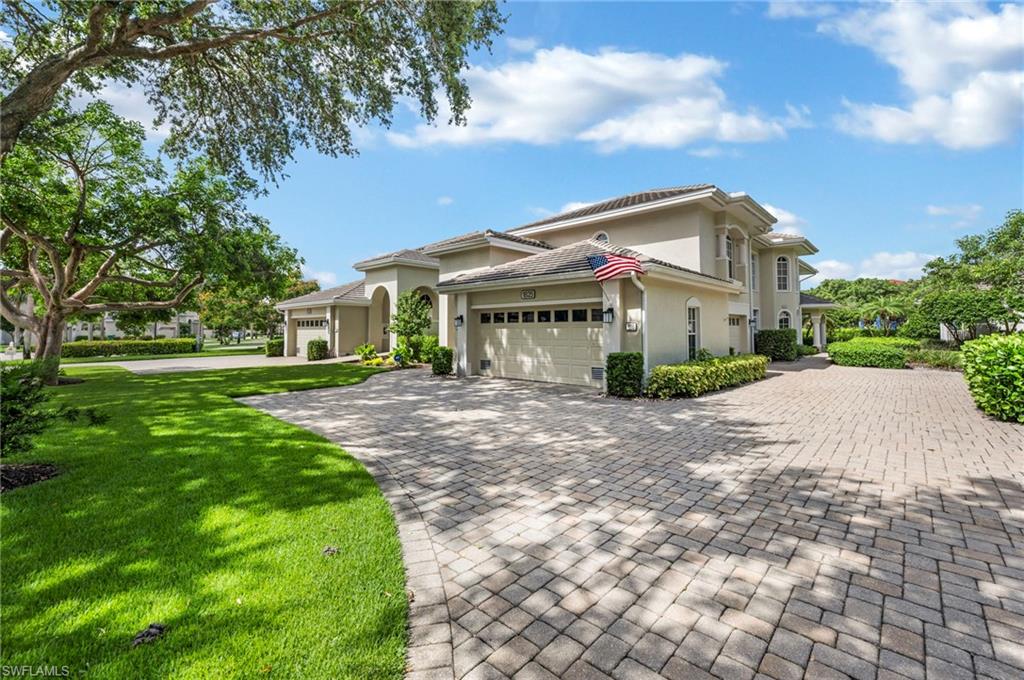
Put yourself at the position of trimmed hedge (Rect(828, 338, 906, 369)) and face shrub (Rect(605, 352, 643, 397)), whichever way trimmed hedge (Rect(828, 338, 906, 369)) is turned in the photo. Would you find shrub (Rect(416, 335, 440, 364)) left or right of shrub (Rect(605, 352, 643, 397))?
right

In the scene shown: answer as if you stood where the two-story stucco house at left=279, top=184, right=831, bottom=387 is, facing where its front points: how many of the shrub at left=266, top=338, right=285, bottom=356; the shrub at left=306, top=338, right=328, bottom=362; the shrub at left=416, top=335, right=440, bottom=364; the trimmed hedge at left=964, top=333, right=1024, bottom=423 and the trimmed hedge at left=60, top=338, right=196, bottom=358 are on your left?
1

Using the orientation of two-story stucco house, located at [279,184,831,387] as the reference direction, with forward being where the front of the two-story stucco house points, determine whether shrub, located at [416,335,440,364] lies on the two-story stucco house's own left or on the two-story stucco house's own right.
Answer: on the two-story stucco house's own right

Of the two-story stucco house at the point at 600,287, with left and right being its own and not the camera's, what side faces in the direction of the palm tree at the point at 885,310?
back

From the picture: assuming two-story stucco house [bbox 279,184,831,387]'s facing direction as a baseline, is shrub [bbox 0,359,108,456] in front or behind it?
in front

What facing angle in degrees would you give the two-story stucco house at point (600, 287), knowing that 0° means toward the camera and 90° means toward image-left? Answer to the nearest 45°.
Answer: approximately 45°

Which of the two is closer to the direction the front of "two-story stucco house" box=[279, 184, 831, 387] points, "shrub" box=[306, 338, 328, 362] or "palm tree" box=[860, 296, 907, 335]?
the shrub

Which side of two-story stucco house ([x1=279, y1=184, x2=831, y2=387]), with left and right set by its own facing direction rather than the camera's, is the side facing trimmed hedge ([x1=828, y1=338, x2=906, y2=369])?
left

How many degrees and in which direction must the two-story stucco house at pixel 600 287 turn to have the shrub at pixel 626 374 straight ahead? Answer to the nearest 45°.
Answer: approximately 45° to its left

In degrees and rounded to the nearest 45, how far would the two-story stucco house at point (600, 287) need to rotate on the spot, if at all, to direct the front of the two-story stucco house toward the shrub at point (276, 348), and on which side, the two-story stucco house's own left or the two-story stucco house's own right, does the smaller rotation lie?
approximately 90° to the two-story stucco house's own right

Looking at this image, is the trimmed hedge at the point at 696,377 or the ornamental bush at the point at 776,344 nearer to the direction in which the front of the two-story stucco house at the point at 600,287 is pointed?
the trimmed hedge

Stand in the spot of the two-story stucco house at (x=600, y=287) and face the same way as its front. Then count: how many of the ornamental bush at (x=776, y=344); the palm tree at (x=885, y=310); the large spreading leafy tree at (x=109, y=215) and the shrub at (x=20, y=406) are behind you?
2

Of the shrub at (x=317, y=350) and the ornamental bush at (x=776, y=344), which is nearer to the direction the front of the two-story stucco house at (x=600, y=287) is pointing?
the shrub

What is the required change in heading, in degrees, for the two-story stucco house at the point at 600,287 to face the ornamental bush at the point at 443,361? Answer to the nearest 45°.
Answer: approximately 45° to its right
